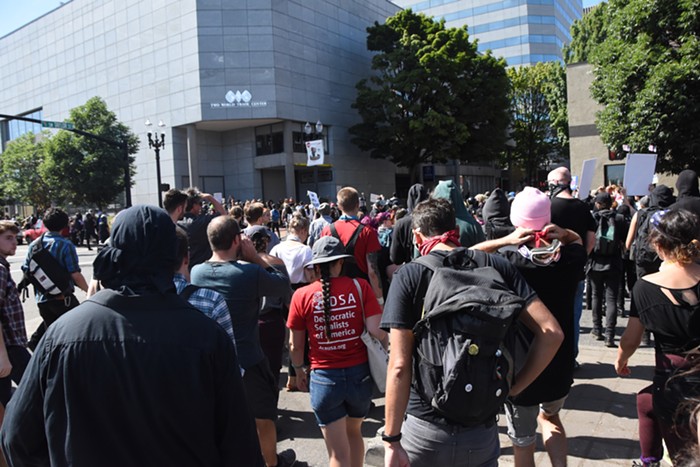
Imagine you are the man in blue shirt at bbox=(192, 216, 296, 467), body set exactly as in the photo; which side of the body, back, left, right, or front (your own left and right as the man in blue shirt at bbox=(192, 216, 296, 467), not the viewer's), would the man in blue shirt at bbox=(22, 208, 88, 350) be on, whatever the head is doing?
left

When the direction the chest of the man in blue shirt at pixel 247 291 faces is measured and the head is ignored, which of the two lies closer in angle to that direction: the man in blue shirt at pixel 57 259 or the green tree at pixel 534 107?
the green tree

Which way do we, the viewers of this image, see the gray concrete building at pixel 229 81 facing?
facing the viewer

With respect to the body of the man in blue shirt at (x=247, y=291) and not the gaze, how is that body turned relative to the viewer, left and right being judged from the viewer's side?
facing away from the viewer and to the right of the viewer

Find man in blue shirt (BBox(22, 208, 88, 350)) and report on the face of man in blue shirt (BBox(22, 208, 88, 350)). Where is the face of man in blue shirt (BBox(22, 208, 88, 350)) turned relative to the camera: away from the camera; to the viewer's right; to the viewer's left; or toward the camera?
away from the camera

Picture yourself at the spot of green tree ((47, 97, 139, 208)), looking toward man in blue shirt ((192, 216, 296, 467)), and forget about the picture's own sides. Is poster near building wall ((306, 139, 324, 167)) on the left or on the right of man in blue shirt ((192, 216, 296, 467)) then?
left

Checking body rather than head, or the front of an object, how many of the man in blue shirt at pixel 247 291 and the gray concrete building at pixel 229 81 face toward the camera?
1

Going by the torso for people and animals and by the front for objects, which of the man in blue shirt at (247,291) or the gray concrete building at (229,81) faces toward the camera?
the gray concrete building

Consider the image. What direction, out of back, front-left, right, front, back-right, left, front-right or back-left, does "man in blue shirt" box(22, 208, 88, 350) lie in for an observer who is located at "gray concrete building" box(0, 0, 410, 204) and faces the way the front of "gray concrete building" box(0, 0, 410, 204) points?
front
